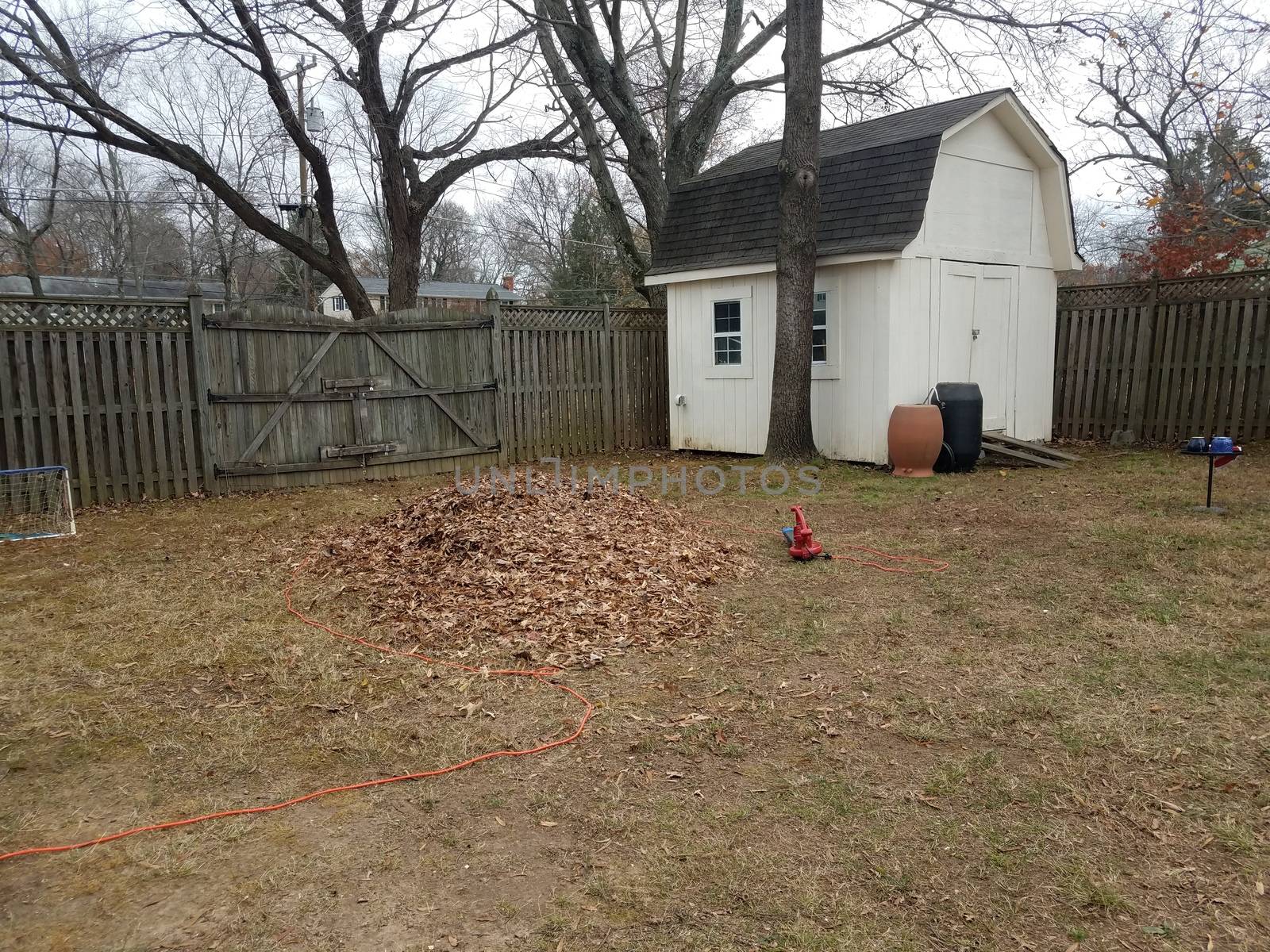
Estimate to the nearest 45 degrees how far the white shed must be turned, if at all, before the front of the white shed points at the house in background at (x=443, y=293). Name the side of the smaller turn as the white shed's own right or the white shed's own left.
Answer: approximately 180°

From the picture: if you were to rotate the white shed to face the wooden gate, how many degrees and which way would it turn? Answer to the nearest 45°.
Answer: approximately 90° to its right

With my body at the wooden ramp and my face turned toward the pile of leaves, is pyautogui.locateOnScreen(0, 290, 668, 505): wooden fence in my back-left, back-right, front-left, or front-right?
front-right

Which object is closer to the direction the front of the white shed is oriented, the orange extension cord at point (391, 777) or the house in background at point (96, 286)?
the orange extension cord

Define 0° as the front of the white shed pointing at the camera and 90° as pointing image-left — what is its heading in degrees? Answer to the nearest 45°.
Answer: approximately 315°

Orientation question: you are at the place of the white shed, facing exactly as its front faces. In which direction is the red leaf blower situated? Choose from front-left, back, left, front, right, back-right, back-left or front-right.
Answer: front-right

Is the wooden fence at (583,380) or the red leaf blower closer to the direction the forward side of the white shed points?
the red leaf blower

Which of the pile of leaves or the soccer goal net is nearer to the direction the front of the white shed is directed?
the pile of leaves

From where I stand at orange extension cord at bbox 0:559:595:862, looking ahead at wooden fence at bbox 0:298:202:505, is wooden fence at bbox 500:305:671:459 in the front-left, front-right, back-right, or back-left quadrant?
front-right

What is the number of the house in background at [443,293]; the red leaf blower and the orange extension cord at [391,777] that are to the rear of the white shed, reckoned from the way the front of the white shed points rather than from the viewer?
1

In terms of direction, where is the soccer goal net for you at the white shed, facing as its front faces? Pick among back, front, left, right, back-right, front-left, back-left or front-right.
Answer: right
